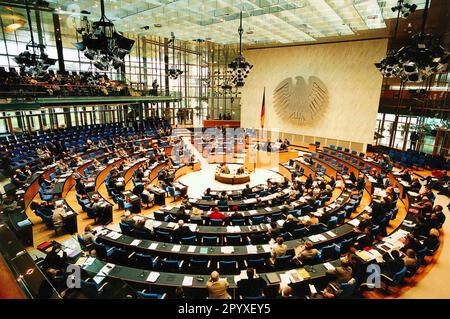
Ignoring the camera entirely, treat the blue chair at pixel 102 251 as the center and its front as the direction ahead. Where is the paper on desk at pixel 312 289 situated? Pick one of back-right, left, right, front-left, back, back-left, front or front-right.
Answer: right

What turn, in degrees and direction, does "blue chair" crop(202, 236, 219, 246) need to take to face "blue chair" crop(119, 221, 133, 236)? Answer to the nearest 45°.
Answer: approximately 90° to its left

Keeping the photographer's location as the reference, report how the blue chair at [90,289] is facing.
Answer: facing away from the viewer and to the right of the viewer

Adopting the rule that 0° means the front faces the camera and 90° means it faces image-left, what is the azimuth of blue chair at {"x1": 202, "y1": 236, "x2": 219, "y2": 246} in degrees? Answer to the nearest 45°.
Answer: approximately 180°

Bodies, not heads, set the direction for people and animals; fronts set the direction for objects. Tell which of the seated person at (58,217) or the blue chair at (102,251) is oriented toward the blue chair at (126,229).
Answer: the blue chair at (102,251)

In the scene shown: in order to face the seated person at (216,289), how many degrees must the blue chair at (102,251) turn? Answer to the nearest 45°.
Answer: approximately 90° to its right

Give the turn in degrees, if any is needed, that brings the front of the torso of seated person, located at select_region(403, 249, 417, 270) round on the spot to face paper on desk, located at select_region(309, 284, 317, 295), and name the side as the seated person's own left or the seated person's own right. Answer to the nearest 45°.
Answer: approximately 90° to the seated person's own left

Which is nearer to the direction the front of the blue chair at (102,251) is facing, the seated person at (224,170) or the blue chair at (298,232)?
the seated person

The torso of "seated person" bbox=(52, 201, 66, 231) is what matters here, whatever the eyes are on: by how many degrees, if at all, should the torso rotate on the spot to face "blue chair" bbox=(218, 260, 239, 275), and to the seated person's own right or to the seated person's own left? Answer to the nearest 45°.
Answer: approximately 90° to the seated person's own right

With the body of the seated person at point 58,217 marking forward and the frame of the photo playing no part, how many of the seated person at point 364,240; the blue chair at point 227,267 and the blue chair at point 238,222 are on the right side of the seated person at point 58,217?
3

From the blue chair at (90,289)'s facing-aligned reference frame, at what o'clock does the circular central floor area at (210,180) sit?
The circular central floor area is roughly at 12 o'clock from the blue chair.

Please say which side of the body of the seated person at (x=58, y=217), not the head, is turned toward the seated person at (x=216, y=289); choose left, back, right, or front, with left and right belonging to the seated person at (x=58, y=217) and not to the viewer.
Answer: right

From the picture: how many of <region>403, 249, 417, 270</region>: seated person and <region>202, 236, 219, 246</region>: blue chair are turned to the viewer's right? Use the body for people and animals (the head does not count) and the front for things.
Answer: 0
